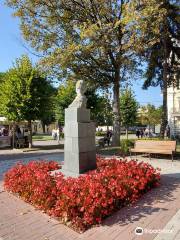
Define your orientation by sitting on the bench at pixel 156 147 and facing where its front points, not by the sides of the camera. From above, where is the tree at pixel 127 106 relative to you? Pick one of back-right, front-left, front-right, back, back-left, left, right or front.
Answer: back-right

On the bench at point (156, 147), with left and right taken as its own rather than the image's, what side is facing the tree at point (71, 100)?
right

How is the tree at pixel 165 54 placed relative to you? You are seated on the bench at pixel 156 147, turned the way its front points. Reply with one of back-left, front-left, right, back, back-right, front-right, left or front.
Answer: back-right

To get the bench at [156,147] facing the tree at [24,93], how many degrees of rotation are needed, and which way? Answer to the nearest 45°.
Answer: approximately 90° to its right

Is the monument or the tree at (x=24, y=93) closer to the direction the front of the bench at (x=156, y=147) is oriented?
the monument

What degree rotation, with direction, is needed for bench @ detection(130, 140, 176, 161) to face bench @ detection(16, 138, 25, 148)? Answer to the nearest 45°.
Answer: approximately 90° to its right

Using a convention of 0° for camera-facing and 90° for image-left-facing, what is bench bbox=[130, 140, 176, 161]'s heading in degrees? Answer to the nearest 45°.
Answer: approximately 45°

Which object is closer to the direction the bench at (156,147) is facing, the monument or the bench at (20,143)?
the monument
